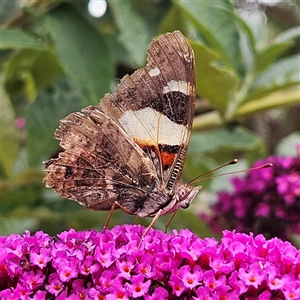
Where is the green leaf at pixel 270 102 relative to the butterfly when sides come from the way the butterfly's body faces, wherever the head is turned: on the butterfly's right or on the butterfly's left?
on the butterfly's left

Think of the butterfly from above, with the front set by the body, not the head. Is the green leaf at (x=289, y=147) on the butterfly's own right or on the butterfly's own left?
on the butterfly's own left

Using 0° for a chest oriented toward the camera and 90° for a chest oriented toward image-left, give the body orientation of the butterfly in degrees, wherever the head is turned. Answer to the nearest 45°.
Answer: approximately 270°

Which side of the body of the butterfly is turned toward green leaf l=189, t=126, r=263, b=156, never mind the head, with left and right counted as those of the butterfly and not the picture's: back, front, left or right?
left

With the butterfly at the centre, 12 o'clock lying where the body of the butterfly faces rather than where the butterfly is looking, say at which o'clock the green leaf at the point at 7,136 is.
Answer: The green leaf is roughly at 8 o'clock from the butterfly.

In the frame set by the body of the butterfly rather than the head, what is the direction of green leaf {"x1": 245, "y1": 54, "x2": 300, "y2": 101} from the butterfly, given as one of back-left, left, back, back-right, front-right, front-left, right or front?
front-left
